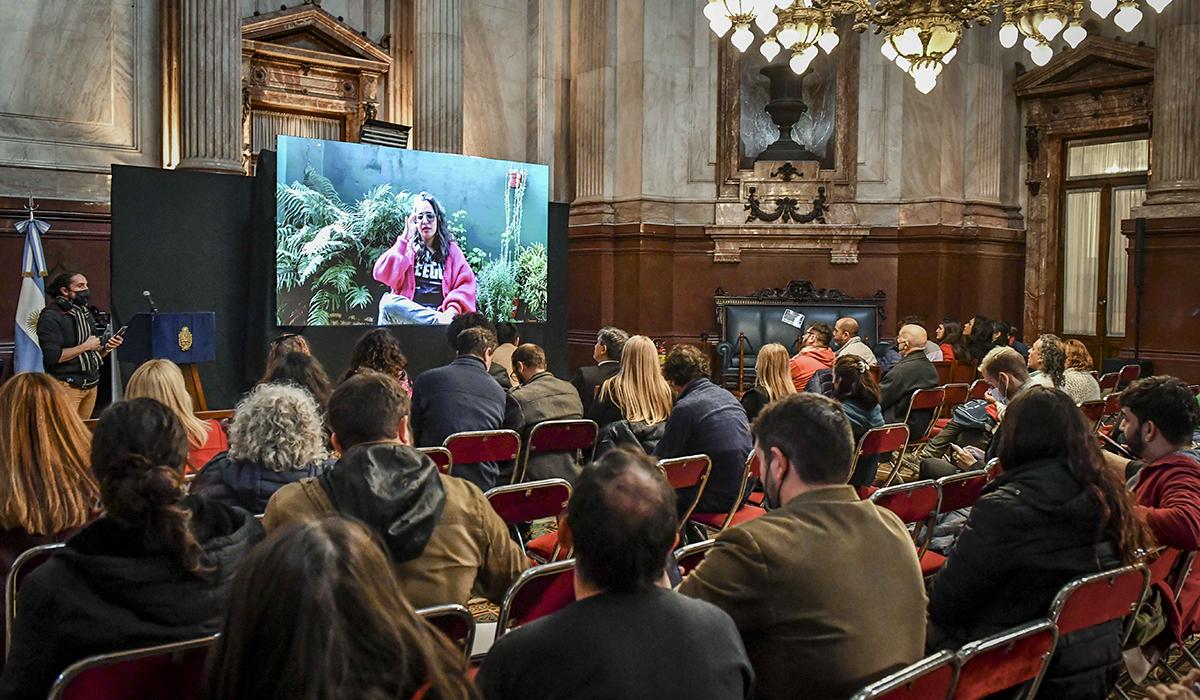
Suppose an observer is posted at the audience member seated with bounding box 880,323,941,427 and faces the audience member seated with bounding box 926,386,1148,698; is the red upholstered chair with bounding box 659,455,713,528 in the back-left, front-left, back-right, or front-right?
front-right

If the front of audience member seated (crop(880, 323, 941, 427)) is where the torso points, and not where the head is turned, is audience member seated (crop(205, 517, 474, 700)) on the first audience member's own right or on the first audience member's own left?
on the first audience member's own left

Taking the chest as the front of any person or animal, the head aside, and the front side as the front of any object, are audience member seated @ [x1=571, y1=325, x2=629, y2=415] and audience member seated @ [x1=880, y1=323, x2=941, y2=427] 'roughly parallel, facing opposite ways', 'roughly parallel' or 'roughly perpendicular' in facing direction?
roughly parallel

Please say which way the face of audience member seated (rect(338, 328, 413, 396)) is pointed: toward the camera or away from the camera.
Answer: away from the camera

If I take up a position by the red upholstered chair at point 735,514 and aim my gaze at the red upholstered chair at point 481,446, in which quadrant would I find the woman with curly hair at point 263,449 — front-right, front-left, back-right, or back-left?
front-left

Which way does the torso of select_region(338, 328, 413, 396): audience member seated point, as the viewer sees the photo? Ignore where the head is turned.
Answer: away from the camera

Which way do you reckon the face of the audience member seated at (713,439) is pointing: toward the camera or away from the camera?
away from the camera

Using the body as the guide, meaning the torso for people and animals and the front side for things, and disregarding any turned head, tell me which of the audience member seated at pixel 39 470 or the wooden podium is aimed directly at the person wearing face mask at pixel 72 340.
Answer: the audience member seated

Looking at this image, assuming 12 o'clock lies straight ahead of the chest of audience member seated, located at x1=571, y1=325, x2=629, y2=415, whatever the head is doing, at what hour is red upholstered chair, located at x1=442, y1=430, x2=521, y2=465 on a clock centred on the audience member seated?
The red upholstered chair is roughly at 8 o'clock from the audience member seated.

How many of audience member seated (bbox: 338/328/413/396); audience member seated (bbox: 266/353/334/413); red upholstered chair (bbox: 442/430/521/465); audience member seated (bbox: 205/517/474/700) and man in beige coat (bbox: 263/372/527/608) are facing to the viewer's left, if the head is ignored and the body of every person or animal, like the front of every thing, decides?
0

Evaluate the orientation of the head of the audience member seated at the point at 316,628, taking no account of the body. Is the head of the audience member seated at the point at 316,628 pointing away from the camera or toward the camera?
away from the camera

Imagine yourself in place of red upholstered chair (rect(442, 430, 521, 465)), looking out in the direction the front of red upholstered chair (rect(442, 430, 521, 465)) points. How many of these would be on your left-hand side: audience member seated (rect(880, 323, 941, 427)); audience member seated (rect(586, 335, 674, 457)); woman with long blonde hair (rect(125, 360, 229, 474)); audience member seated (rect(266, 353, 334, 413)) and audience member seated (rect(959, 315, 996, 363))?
2

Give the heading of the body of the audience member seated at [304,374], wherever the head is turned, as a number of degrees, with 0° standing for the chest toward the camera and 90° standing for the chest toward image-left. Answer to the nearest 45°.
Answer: approximately 180°

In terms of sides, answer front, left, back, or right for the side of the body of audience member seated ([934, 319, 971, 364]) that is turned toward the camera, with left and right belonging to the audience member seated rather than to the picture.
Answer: left

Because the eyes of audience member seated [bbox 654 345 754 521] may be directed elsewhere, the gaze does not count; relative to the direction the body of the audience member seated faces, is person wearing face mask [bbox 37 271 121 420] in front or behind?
in front

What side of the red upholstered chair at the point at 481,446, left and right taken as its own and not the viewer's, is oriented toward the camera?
back

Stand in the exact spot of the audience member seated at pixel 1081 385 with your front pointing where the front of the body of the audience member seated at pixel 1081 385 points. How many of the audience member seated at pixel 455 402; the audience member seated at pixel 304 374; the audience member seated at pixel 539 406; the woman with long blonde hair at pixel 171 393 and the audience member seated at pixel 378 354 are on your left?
5

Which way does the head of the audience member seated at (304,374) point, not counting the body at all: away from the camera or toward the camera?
away from the camera

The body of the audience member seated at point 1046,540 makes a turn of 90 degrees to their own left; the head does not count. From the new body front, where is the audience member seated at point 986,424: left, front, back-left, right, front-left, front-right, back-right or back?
back-right
